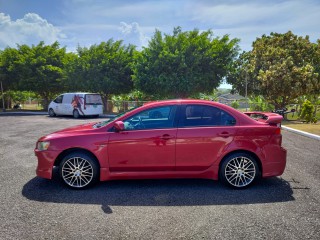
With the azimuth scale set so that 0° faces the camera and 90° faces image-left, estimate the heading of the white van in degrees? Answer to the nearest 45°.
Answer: approximately 135°

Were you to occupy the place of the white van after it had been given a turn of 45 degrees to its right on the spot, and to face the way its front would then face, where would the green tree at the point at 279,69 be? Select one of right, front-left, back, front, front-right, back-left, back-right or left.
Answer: right

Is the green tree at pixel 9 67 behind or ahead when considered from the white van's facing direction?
ahead

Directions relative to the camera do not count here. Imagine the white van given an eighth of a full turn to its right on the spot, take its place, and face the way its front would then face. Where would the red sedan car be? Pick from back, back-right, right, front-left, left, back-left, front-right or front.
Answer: back

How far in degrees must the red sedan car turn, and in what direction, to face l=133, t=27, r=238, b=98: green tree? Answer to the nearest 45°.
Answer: approximately 90° to its right

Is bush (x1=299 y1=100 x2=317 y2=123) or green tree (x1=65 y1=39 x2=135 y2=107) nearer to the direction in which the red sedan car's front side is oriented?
the green tree

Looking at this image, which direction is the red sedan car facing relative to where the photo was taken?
to the viewer's left

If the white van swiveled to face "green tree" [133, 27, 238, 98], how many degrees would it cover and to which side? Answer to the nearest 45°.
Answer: approximately 135° to its right

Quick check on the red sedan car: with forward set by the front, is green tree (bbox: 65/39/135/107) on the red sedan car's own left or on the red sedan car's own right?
on the red sedan car's own right
